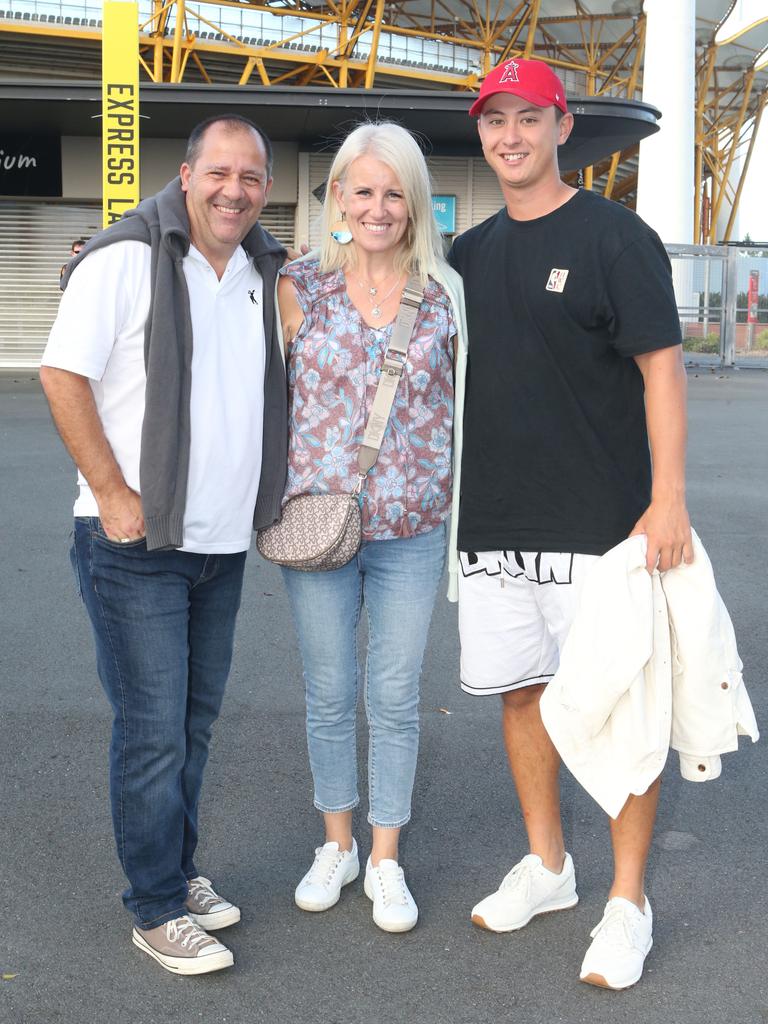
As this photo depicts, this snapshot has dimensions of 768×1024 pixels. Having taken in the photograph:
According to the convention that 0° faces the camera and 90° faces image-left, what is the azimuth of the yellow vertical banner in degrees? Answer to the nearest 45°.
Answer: approximately 0°

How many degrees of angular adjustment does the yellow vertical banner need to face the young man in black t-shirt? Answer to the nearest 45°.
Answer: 0° — it already faces them

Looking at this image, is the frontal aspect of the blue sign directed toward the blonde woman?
yes

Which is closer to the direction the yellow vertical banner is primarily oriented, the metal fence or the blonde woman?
the blonde woman

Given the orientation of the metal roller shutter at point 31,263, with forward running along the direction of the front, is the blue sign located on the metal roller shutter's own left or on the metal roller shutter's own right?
on the metal roller shutter's own left

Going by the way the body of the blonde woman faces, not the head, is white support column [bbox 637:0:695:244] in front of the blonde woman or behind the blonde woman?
behind

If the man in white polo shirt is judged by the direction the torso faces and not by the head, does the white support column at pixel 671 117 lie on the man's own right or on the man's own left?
on the man's own left

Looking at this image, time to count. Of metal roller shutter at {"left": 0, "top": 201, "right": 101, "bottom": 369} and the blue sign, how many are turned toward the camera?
2

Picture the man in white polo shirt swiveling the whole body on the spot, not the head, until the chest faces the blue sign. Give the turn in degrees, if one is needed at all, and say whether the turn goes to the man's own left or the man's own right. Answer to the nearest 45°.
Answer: approximately 135° to the man's own left

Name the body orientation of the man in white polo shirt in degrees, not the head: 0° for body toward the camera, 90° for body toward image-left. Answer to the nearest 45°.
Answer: approximately 315°
